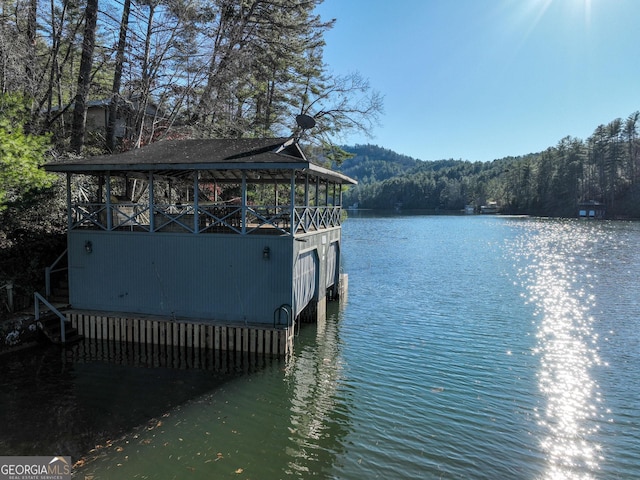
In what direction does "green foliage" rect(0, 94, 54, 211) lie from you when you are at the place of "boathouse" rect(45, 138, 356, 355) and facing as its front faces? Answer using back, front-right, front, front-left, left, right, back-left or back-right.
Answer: back

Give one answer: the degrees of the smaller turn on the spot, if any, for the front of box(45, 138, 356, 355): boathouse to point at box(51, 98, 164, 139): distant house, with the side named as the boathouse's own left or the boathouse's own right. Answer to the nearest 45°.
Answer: approximately 90° to the boathouse's own left

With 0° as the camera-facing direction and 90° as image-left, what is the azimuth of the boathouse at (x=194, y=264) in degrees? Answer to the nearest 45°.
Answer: approximately 270°

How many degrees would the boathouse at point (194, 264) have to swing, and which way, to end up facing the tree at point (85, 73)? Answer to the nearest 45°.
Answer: approximately 135° to its left

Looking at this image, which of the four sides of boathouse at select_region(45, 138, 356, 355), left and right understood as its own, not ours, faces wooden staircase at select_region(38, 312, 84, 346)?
back
